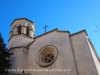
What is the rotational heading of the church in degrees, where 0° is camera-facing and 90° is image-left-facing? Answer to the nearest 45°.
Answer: approximately 45°

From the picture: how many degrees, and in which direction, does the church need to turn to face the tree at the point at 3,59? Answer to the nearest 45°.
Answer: approximately 45° to its right
